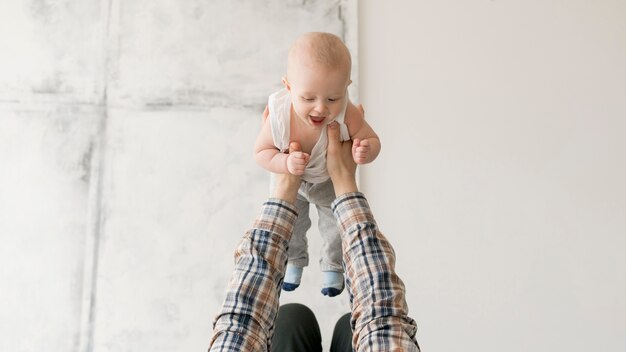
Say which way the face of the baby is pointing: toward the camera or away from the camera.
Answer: toward the camera

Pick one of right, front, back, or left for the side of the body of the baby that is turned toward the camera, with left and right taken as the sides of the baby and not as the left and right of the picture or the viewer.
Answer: front
